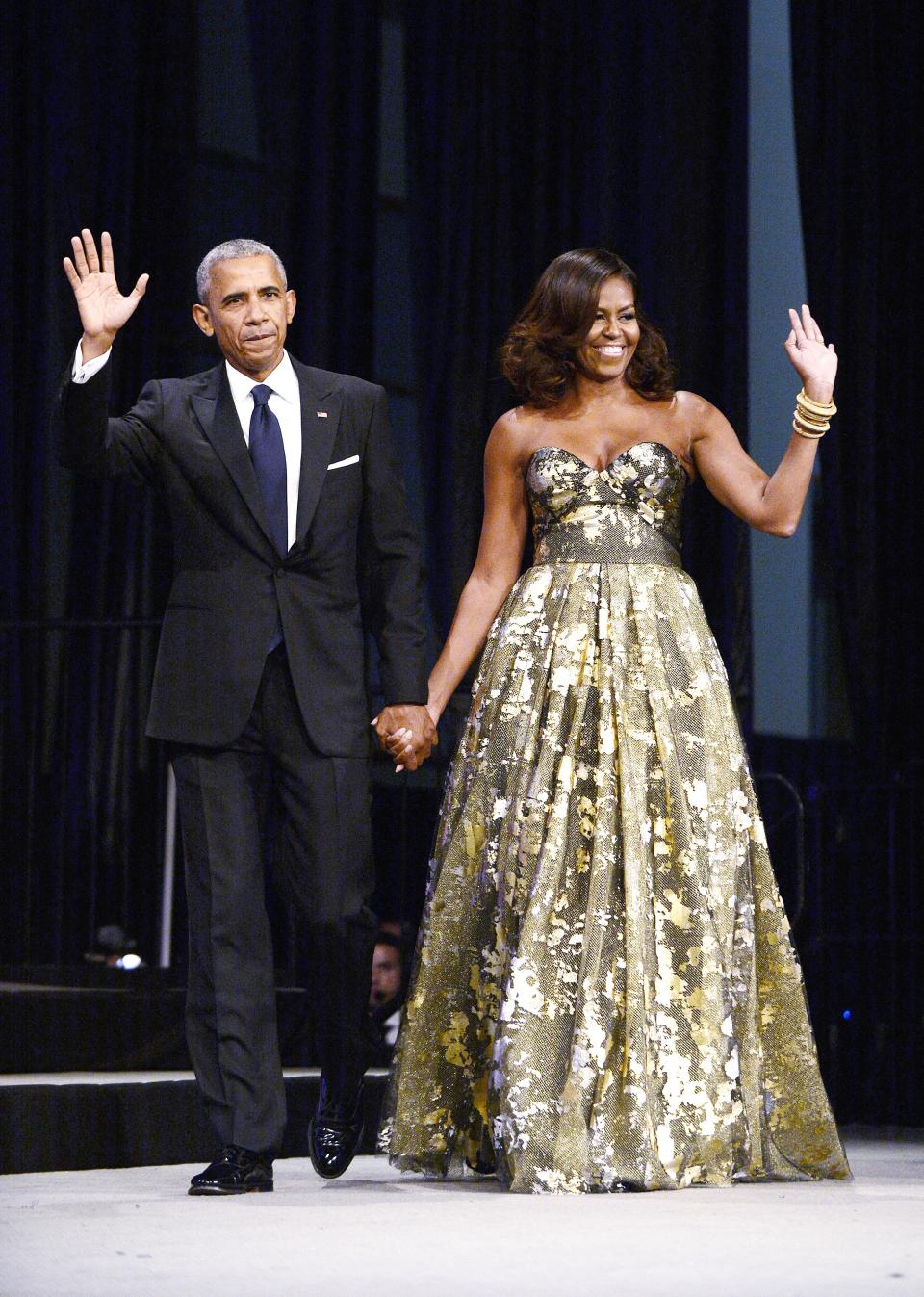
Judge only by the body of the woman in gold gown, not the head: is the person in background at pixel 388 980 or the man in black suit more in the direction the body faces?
the man in black suit

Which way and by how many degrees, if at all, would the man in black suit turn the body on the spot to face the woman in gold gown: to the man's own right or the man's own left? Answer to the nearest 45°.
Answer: approximately 90° to the man's own left

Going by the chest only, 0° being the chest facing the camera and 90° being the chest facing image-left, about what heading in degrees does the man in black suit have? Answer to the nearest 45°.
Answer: approximately 0°

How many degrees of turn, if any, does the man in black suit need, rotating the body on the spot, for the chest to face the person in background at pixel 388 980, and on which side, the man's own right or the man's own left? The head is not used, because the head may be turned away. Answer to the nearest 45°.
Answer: approximately 180°

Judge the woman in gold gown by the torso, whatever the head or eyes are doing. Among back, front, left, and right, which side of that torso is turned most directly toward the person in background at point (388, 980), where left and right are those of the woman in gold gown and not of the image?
back

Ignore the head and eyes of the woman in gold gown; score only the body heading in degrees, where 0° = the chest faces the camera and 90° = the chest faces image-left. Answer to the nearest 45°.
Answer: approximately 0°

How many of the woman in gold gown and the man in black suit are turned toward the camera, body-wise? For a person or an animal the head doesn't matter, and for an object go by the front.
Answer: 2
